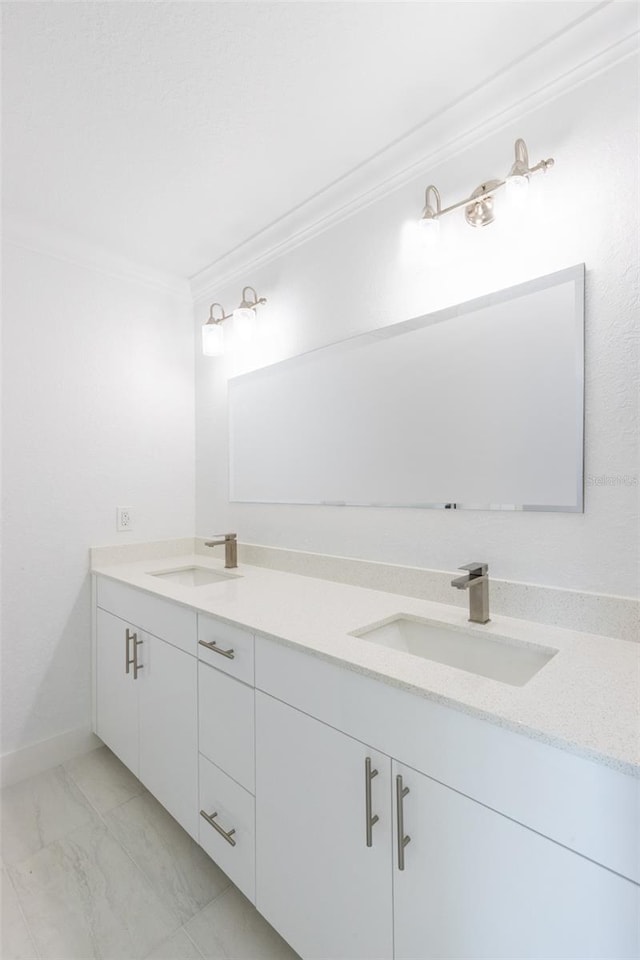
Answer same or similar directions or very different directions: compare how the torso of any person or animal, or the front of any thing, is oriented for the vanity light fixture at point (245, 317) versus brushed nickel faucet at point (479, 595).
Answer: same or similar directions

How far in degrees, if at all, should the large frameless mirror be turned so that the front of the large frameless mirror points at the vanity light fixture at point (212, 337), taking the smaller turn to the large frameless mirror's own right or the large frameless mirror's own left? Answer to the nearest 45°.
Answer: approximately 90° to the large frameless mirror's own right

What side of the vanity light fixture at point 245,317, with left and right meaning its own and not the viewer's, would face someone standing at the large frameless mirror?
left

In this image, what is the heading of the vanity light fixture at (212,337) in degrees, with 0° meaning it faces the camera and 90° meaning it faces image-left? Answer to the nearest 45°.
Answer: approximately 45°

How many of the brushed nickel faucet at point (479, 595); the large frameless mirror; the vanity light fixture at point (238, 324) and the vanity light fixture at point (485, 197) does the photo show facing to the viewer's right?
0

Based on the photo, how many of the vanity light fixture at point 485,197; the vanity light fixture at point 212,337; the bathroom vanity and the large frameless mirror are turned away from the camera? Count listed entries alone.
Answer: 0

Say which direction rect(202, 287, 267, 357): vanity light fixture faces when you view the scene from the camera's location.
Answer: facing the viewer and to the left of the viewer

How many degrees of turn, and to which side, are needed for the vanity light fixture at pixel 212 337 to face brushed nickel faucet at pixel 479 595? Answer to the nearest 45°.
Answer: approximately 90° to its left

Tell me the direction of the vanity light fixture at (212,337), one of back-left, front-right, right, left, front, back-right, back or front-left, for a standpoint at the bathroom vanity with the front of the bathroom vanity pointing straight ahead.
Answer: right

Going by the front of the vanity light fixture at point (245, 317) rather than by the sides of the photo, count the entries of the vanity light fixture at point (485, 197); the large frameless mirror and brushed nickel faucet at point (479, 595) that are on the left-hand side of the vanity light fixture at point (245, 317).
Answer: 3
